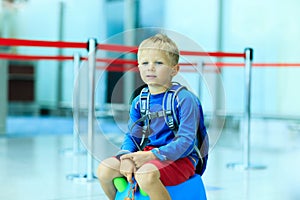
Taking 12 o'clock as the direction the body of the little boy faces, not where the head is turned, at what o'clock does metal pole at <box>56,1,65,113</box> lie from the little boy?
The metal pole is roughly at 4 o'clock from the little boy.

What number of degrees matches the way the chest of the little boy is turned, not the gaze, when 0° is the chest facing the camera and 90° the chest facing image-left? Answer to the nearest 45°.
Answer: approximately 45°
